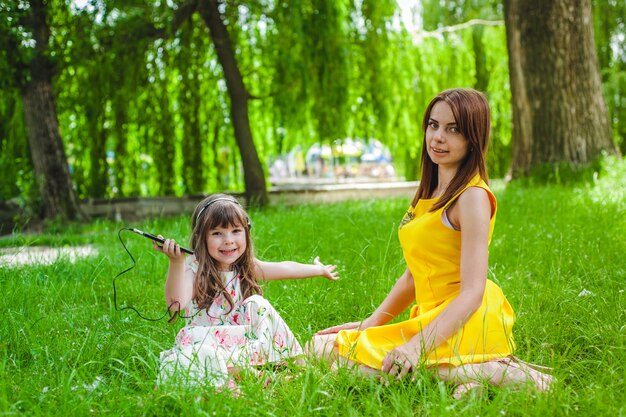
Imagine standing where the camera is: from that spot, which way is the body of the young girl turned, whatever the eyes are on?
toward the camera

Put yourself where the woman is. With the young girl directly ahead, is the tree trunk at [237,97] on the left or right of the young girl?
right

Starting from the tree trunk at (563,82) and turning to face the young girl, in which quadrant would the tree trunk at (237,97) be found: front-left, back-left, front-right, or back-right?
front-right

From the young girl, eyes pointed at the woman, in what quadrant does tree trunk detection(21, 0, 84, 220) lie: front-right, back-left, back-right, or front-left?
back-left

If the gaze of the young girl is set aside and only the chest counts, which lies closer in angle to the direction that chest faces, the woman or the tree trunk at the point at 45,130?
the woman

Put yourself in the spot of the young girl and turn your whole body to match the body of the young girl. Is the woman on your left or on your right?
on your left

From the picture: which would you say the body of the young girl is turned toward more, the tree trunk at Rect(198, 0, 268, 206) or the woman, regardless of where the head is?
the woman

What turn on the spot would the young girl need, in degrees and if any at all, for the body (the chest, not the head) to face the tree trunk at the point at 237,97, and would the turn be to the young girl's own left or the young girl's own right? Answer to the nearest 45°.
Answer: approximately 180°

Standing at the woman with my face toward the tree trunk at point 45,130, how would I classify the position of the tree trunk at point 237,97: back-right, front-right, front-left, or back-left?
front-right

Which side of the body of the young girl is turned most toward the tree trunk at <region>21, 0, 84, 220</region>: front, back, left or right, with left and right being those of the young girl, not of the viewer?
back

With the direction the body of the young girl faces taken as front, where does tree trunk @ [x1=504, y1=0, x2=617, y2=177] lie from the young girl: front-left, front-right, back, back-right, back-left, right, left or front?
back-left

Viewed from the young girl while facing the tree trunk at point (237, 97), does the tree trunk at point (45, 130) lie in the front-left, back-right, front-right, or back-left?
front-left
